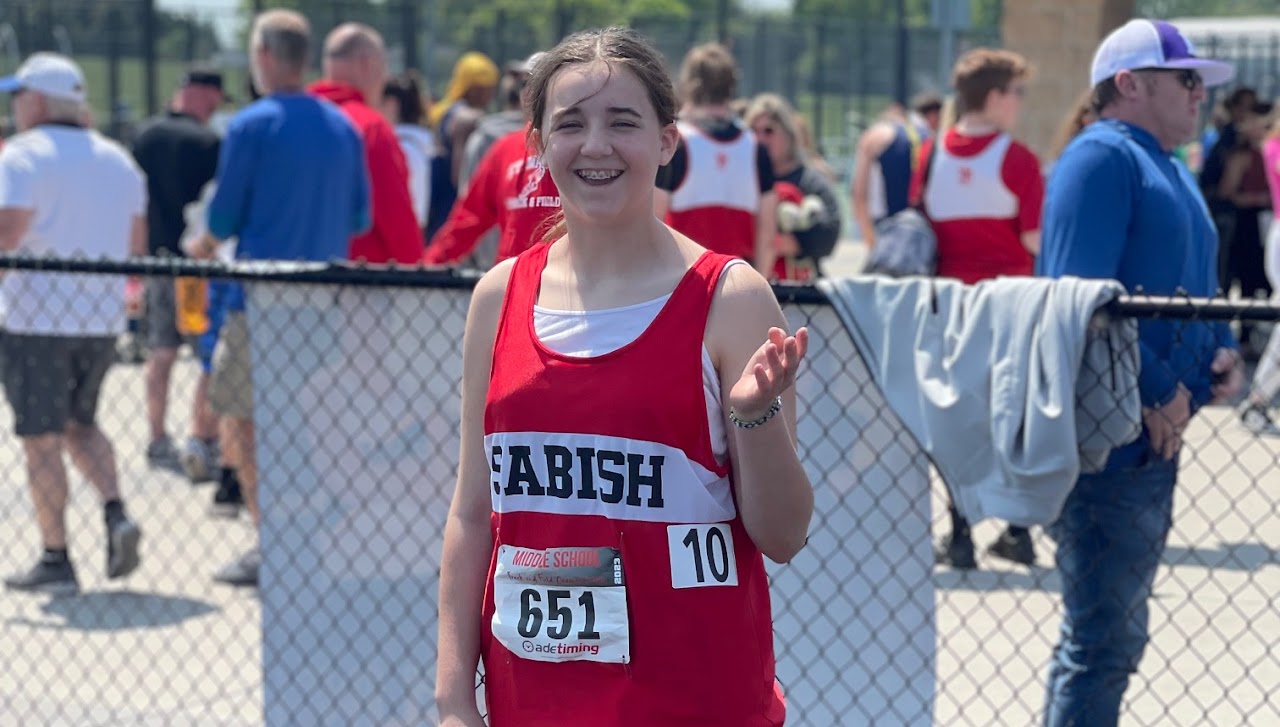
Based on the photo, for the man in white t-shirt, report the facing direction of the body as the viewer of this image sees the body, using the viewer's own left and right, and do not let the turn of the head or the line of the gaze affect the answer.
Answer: facing away from the viewer and to the left of the viewer

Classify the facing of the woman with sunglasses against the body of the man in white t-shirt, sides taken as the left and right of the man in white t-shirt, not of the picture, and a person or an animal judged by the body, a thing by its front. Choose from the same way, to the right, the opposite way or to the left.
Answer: to the left

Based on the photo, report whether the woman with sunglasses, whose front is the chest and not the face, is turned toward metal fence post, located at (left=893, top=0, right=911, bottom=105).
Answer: no

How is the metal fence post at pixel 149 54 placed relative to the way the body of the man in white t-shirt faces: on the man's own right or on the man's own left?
on the man's own right

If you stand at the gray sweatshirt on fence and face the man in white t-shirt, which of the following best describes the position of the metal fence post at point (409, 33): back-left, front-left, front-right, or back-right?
front-right

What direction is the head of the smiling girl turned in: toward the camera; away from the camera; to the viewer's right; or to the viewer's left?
toward the camera

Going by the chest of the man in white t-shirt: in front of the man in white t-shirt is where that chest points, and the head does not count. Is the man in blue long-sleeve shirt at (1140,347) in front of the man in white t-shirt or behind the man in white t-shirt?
behind

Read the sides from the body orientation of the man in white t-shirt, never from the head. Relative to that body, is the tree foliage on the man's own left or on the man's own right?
on the man's own right
